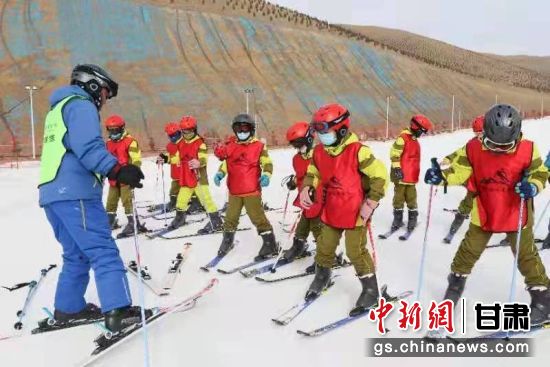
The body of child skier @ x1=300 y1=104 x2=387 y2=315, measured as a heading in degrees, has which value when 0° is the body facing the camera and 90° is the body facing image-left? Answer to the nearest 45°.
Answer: approximately 45°

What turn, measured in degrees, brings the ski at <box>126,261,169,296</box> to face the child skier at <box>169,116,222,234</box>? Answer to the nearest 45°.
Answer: approximately 135° to its left

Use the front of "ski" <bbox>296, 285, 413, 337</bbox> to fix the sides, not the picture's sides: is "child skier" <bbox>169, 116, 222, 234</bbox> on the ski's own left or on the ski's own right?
on the ski's own right

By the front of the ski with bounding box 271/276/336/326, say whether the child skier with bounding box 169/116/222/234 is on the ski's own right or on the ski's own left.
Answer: on the ski's own right

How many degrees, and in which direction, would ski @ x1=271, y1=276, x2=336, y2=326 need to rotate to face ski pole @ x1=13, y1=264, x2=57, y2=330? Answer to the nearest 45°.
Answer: approximately 45° to its right

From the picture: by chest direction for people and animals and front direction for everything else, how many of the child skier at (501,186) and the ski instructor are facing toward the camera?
1

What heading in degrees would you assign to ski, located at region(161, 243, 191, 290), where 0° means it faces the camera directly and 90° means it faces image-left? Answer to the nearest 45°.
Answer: approximately 45°

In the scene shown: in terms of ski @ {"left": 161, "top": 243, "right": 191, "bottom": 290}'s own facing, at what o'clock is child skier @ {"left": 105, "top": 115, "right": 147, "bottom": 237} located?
The child skier is roughly at 4 o'clock from the ski.

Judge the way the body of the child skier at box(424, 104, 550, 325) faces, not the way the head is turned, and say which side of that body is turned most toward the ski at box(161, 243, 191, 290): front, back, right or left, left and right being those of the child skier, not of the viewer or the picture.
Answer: right

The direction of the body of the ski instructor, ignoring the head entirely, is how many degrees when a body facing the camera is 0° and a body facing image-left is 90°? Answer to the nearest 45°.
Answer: approximately 270°

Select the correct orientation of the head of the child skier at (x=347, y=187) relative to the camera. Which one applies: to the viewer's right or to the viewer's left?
to the viewer's left

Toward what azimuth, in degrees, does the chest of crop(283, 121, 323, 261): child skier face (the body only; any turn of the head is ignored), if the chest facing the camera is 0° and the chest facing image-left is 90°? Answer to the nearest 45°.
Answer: approximately 45°
